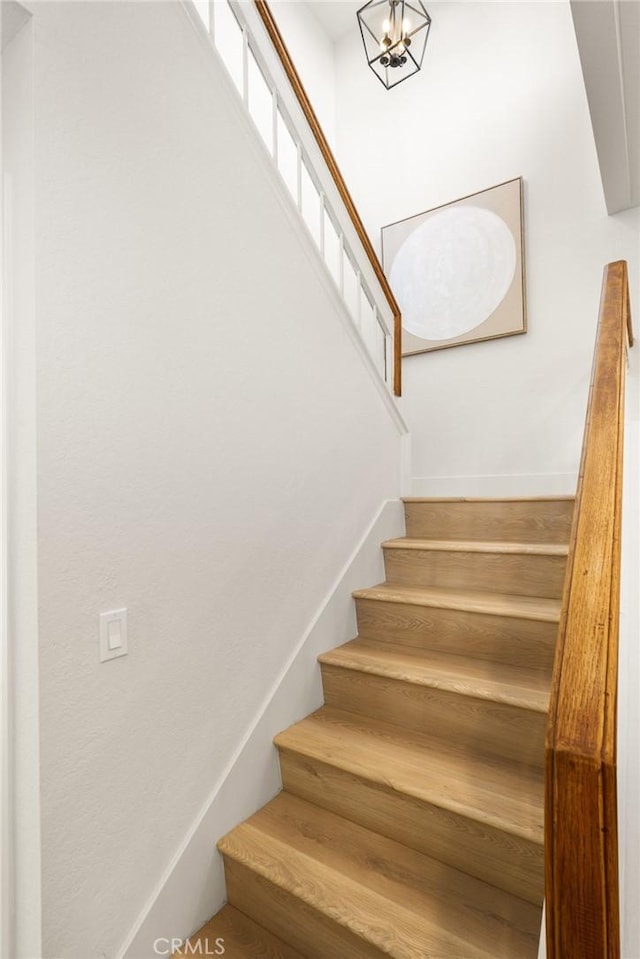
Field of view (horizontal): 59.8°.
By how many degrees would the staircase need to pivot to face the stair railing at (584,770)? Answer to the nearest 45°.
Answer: approximately 45° to its left

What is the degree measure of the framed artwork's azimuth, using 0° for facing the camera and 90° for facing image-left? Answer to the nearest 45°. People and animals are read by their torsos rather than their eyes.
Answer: approximately 45°

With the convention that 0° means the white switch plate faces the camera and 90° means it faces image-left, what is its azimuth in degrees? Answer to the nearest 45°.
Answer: approximately 315°

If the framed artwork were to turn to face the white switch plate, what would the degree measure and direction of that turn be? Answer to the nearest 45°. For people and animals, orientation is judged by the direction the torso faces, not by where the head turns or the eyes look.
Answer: approximately 45° to its left

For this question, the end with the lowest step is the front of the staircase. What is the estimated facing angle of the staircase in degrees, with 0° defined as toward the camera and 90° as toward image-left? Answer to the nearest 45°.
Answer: approximately 45°

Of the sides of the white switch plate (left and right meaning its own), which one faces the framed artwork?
left
